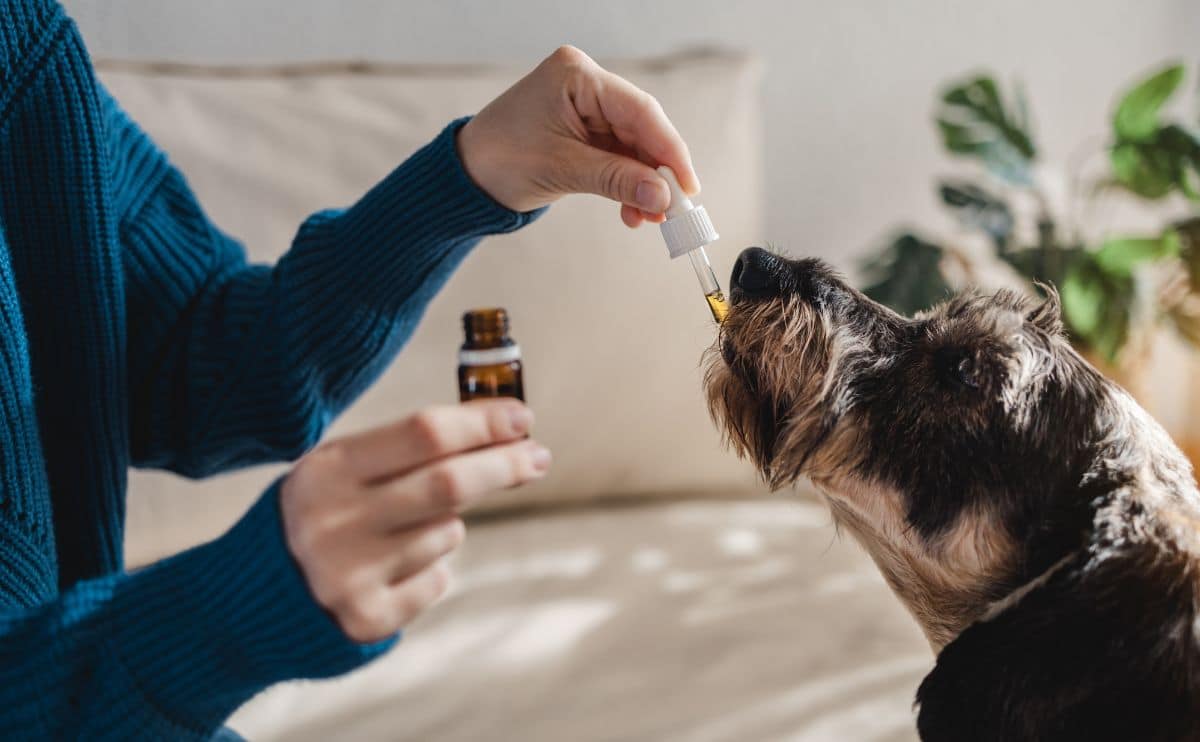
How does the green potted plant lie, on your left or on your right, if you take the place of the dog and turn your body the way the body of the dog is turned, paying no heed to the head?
on your right

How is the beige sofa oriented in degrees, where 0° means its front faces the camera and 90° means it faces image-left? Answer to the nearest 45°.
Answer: approximately 0°

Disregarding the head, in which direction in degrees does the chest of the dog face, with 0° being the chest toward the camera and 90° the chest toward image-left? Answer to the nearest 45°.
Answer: approximately 90°
